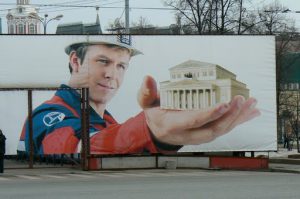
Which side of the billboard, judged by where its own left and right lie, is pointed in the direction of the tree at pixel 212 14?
back

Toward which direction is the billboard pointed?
toward the camera
